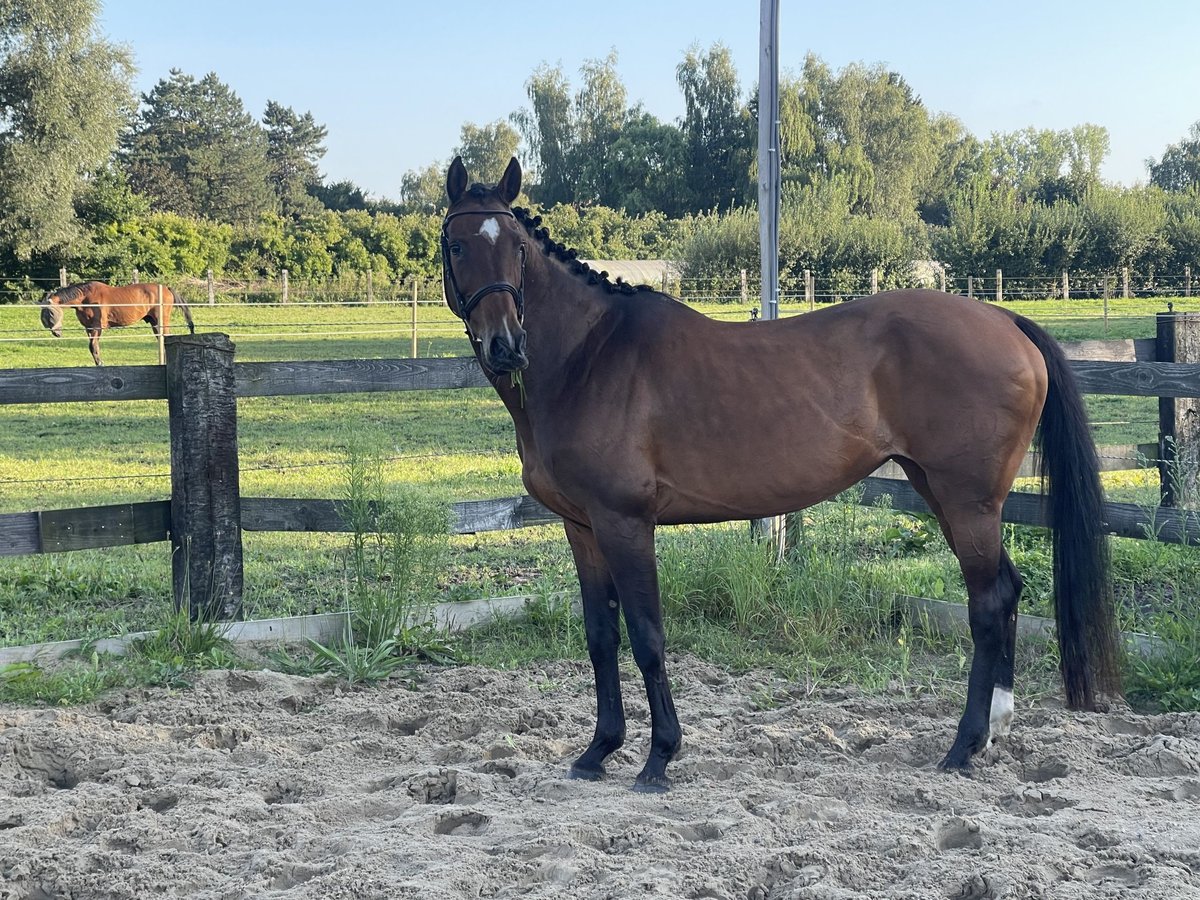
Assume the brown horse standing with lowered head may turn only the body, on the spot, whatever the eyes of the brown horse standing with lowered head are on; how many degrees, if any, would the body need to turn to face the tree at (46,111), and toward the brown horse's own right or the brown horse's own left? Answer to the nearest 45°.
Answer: approximately 90° to the brown horse's own right

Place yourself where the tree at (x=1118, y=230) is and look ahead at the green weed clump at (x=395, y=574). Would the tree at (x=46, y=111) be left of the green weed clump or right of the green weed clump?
right

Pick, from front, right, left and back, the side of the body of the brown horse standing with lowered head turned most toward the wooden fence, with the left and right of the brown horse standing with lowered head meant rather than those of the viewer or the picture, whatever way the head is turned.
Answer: left

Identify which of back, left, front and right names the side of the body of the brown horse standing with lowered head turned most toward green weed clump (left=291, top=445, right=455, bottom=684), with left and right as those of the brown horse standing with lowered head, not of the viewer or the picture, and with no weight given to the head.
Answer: left

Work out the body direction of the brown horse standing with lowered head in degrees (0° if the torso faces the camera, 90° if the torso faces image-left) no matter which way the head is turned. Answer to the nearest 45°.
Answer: approximately 90°

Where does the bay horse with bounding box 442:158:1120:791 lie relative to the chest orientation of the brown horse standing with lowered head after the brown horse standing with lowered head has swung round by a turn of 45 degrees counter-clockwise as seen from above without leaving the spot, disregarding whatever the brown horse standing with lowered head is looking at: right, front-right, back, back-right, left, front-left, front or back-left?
front-left

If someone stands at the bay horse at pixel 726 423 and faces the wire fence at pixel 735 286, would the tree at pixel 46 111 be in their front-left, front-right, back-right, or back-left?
front-left

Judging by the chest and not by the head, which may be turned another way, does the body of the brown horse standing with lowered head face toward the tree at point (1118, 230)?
no

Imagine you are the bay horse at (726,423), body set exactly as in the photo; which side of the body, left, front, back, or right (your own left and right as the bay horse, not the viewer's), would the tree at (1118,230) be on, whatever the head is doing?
right

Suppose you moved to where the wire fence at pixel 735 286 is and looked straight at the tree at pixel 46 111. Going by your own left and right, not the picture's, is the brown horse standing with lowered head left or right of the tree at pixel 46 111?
left

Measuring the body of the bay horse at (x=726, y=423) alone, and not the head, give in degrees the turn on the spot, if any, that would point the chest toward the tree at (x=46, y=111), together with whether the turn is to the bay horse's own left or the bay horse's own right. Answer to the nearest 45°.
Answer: approximately 45° to the bay horse's own right

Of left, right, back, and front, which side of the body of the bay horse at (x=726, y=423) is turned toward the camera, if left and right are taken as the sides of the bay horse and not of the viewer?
left

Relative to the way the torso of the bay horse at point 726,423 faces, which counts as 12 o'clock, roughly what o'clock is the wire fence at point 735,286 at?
The wire fence is roughly at 3 o'clock from the bay horse.
